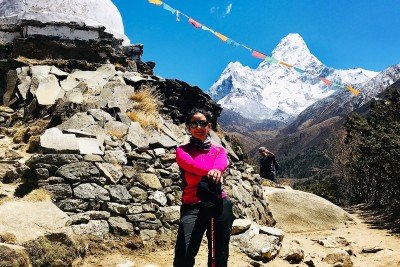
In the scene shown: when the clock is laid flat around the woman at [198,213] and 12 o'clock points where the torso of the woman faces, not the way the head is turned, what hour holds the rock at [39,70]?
The rock is roughly at 5 o'clock from the woman.

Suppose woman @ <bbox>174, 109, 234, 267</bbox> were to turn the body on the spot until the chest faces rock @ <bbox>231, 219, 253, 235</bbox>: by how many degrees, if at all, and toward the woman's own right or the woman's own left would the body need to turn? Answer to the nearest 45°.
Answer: approximately 180°

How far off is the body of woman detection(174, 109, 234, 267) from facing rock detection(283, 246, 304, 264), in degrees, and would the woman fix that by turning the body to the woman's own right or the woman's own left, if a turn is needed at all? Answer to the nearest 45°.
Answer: approximately 135° to the woman's own left

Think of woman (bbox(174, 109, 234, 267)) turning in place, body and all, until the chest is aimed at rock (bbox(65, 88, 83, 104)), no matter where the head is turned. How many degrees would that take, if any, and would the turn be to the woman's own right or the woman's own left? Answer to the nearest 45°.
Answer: approximately 135° to the woman's own right

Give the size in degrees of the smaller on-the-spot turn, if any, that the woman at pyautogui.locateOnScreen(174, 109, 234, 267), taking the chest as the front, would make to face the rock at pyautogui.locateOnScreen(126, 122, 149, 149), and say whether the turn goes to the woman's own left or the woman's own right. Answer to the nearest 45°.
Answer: approximately 180°

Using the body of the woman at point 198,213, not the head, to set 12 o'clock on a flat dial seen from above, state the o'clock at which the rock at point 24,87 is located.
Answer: The rock is roughly at 5 o'clock from the woman.

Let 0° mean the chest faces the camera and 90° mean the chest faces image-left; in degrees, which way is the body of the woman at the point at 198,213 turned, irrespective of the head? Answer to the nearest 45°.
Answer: approximately 0°

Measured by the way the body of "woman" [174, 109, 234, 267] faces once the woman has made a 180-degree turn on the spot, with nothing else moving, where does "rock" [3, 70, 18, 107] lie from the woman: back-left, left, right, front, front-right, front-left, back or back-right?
front-left

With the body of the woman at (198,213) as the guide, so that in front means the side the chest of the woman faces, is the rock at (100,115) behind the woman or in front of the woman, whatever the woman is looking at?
behind

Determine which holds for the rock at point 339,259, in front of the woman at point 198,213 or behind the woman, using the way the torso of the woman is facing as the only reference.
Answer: behind

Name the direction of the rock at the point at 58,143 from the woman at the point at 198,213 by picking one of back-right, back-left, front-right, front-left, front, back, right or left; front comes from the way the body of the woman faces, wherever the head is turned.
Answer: back-right
